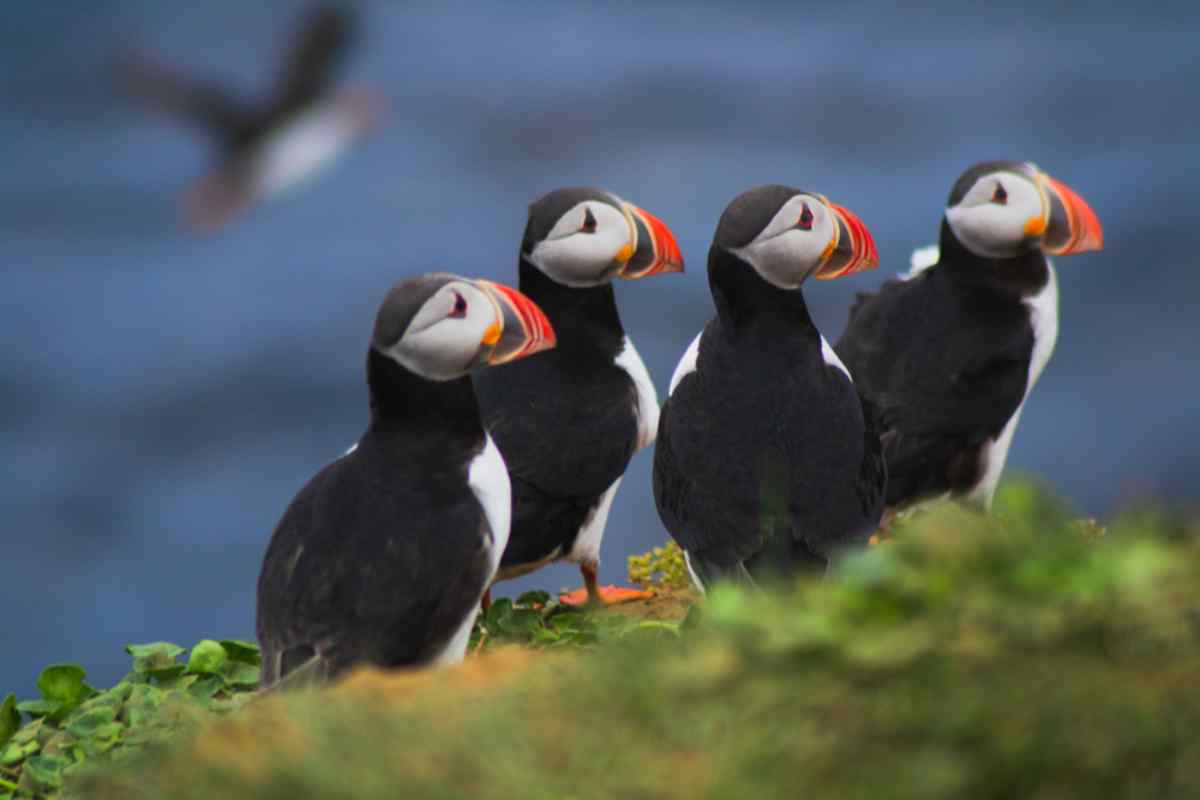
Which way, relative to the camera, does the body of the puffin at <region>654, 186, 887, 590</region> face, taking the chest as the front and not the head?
away from the camera

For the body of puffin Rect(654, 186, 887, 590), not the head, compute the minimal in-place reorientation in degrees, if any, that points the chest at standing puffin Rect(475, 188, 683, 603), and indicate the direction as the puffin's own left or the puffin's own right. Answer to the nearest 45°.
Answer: approximately 45° to the puffin's own left

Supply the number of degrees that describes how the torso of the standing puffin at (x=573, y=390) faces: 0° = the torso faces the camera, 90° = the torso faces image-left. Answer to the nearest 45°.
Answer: approximately 270°

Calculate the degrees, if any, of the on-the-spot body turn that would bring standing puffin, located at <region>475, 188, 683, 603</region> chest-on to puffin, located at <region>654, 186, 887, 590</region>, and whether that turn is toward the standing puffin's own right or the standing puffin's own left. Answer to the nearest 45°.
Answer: approximately 45° to the standing puffin's own right

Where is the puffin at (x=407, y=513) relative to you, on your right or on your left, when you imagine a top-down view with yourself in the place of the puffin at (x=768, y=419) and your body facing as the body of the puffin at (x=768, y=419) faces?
on your left

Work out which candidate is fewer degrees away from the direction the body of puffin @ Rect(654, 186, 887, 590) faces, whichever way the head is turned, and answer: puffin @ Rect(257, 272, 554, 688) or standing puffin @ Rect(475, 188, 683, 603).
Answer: the standing puffin
